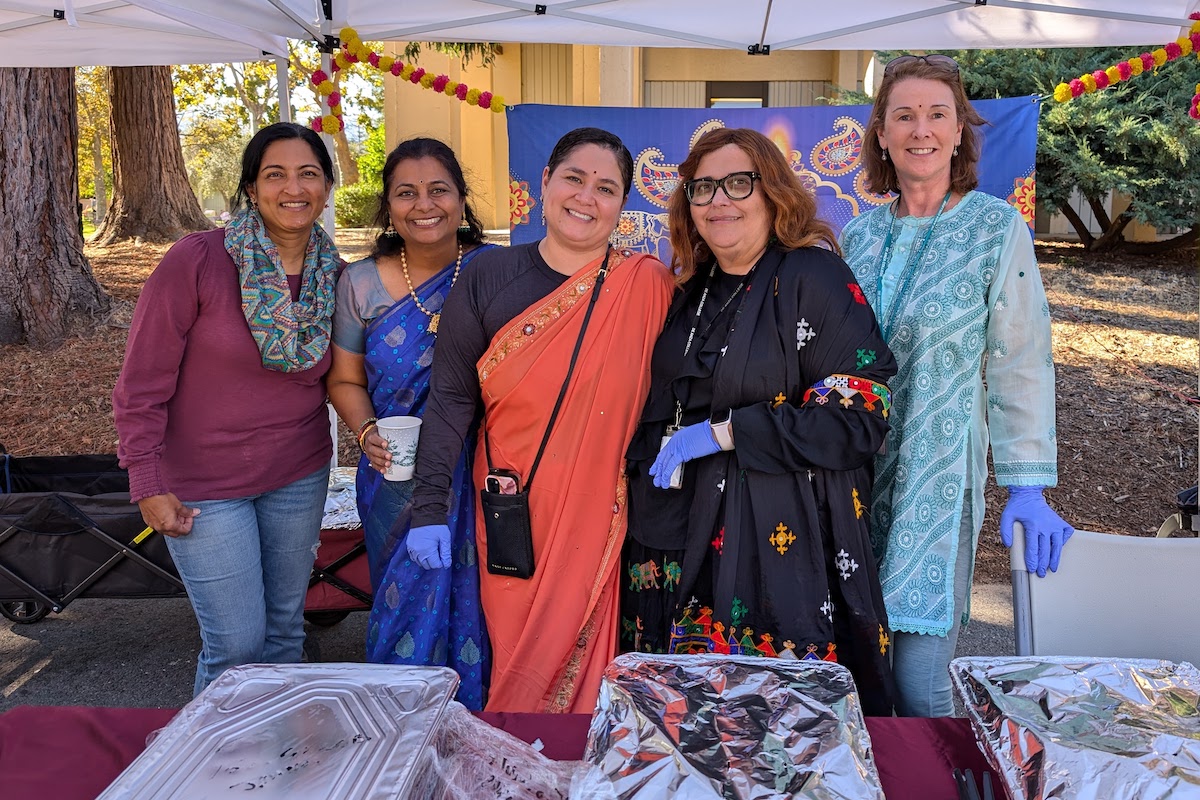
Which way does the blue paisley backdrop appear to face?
toward the camera

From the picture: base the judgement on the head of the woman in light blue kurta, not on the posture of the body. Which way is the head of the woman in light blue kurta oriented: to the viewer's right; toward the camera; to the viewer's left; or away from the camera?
toward the camera

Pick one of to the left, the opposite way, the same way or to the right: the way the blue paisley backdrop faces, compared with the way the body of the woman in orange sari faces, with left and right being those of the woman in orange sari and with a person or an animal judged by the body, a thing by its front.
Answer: the same way

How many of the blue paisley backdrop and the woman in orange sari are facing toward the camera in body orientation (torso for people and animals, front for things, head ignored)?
2

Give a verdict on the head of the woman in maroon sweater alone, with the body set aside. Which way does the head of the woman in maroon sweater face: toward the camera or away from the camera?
toward the camera

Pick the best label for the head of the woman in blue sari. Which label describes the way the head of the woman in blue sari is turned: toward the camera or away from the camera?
toward the camera

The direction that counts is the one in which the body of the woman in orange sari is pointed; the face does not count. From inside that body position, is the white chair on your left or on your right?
on your left

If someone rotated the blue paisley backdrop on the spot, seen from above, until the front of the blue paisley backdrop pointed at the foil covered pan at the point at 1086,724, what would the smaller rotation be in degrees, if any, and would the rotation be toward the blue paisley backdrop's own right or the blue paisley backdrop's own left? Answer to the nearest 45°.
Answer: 0° — it already faces it

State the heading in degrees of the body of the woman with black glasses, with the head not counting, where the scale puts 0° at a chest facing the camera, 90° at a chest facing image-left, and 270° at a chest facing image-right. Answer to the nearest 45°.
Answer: approximately 45°

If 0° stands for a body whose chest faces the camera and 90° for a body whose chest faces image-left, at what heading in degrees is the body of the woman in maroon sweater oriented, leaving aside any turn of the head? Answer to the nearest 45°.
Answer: approximately 315°

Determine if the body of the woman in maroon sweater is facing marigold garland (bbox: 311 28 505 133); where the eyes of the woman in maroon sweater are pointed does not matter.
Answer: no

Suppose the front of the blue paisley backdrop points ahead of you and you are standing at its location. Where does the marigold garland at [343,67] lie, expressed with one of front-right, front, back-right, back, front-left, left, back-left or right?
front-right

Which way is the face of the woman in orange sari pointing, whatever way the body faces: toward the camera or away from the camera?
toward the camera

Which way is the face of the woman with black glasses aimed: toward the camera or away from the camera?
toward the camera

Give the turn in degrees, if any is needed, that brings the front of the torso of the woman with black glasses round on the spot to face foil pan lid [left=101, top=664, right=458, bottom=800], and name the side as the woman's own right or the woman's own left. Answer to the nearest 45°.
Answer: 0° — they already face it

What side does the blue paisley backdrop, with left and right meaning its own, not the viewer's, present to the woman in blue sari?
front
